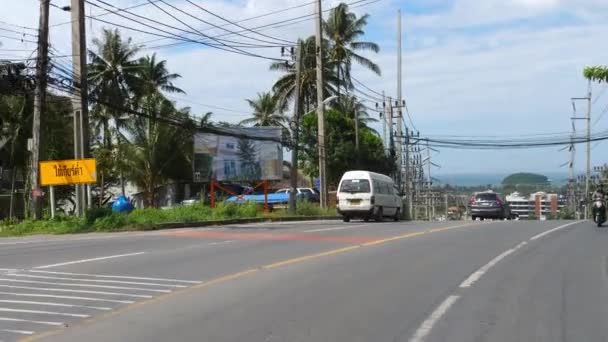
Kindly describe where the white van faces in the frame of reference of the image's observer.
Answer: facing away from the viewer and to the right of the viewer

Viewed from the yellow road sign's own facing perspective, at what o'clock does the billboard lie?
The billboard is roughly at 7 o'clock from the yellow road sign.

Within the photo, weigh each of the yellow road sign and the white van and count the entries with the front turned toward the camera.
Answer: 1

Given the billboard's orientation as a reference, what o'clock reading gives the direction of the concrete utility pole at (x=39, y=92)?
The concrete utility pole is roughly at 1 o'clock from the billboard.

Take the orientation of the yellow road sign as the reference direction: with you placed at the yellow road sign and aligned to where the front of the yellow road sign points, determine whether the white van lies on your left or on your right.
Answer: on your left

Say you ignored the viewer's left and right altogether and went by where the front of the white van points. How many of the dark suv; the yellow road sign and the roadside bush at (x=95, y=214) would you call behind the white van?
2

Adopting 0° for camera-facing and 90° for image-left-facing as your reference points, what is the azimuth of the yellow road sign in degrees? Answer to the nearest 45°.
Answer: approximately 0°

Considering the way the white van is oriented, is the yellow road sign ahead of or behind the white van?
behind

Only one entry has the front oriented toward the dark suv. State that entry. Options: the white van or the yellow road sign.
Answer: the white van

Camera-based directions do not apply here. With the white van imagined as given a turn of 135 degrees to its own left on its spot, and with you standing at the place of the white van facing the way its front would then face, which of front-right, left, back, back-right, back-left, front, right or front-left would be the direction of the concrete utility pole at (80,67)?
front-left

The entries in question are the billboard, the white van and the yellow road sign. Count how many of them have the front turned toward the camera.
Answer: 2

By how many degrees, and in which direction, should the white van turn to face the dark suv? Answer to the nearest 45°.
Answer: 0° — it already faces it

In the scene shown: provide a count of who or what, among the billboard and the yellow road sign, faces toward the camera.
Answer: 2
